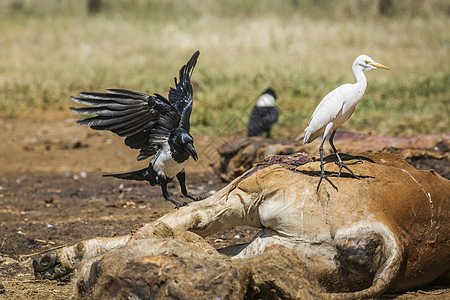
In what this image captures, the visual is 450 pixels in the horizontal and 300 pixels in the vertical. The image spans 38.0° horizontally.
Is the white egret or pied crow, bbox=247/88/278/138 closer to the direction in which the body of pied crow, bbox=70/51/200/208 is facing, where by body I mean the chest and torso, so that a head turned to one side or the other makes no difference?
the white egret

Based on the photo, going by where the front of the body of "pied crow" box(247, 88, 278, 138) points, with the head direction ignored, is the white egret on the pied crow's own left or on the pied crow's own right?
on the pied crow's own right

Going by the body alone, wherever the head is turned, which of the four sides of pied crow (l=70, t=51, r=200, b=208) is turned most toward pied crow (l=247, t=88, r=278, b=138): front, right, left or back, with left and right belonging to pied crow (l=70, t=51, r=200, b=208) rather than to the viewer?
left

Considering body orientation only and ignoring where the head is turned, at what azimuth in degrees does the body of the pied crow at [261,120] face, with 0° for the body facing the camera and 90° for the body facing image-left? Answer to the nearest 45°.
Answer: approximately 225°

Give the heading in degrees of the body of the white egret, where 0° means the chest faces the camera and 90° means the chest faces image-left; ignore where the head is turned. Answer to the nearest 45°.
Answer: approximately 270°

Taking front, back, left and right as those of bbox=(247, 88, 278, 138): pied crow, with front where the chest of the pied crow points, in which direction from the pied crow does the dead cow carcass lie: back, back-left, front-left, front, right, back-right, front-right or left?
back-right

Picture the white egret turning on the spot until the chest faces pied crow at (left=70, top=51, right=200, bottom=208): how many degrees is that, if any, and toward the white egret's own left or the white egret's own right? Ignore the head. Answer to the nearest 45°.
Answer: approximately 180°

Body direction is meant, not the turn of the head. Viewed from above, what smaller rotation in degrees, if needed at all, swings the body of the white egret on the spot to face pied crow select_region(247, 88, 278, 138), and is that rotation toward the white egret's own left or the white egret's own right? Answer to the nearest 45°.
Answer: approximately 90° to the white egret's own left

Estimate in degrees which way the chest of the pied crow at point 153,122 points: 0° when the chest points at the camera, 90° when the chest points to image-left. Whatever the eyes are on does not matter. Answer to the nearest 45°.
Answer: approximately 315°
